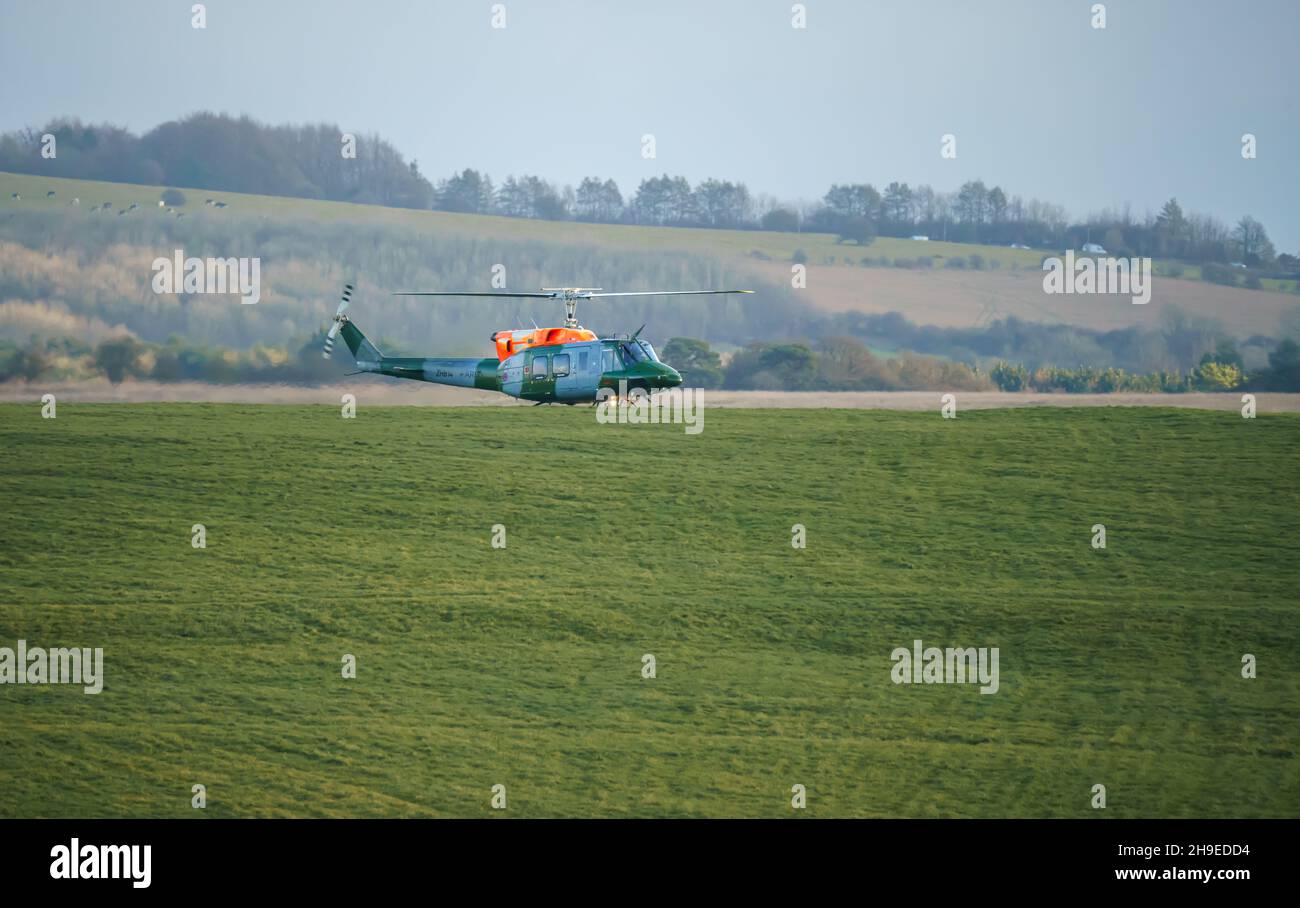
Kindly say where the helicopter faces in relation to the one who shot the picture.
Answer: facing to the right of the viewer
